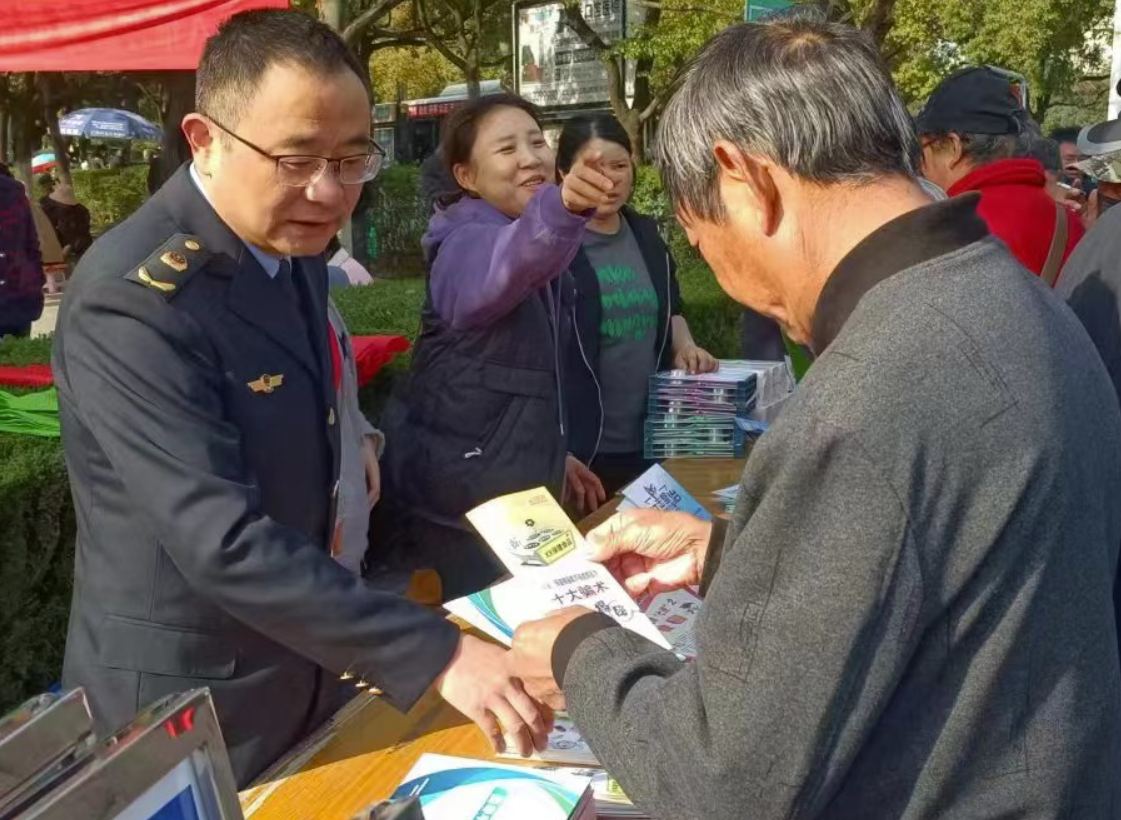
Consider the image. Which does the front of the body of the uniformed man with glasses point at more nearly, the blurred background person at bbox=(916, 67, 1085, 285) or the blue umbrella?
the blurred background person

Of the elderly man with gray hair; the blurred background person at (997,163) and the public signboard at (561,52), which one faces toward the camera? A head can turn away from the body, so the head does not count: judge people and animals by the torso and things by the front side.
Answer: the public signboard

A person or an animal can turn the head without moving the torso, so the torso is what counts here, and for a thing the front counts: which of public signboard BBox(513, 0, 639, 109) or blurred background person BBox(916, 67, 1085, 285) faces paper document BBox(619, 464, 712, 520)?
the public signboard

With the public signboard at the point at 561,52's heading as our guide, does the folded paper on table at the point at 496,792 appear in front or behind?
in front

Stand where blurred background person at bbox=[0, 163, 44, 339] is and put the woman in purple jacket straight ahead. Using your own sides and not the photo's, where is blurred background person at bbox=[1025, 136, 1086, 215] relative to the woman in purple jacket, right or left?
left

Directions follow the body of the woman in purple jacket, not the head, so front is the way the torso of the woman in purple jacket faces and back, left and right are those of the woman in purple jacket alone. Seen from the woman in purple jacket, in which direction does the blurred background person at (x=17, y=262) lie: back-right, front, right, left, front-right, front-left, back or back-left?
back

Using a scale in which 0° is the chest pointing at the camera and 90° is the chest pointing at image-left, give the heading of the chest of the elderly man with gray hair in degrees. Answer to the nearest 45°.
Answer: approximately 135°

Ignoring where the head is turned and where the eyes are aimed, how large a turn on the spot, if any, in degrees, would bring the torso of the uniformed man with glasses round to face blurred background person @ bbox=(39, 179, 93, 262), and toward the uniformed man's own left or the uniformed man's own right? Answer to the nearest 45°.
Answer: approximately 135° to the uniformed man's own left

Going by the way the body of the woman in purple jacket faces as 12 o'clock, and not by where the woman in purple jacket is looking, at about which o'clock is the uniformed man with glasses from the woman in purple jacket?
The uniformed man with glasses is roughly at 2 o'clock from the woman in purple jacket.

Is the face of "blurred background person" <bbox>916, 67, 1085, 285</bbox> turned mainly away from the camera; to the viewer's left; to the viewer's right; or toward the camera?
to the viewer's left

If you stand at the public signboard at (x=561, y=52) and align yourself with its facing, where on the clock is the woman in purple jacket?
The woman in purple jacket is roughly at 12 o'clock from the public signboard.
